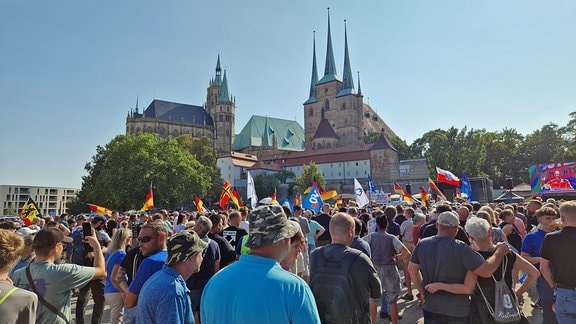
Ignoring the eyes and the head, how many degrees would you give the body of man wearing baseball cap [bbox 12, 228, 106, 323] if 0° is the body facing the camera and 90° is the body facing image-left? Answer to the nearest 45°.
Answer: approximately 225°

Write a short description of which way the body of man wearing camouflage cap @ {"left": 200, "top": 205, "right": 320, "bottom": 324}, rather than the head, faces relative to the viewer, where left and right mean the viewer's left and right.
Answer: facing away from the viewer and to the right of the viewer

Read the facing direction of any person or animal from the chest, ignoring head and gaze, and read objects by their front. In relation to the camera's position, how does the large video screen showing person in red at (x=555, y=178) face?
facing the viewer

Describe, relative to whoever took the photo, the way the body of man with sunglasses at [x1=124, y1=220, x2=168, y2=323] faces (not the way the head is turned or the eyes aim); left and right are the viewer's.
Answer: facing the viewer and to the left of the viewer

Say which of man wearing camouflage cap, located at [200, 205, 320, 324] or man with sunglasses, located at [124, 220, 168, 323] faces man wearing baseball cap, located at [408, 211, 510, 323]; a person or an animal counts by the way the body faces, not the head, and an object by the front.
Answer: the man wearing camouflage cap

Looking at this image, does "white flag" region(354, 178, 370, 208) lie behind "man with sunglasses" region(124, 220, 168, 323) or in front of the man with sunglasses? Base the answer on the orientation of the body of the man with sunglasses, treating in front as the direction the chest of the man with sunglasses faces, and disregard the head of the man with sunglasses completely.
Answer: behind

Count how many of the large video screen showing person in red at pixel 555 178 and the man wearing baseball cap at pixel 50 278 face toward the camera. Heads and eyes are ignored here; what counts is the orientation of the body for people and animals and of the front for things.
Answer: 1

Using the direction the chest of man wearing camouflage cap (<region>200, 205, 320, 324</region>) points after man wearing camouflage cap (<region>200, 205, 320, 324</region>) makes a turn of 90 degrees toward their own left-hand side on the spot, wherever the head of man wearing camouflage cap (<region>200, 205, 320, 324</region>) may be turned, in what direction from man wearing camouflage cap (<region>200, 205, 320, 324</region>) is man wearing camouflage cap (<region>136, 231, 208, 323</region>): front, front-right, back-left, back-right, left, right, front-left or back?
front

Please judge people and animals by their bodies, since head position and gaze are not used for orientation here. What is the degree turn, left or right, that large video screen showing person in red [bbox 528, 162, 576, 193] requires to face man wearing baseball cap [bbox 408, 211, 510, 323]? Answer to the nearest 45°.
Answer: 0° — it already faces them

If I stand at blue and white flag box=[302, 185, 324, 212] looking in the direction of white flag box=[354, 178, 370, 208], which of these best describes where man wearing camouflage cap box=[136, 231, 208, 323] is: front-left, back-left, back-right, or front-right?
back-right

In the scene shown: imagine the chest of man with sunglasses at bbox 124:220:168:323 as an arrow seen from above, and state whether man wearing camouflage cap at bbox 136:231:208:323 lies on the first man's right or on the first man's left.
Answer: on the first man's left

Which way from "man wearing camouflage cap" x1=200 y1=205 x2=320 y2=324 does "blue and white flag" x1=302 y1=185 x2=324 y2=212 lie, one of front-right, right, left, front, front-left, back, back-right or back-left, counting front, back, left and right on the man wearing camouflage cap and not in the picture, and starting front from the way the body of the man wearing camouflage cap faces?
front-left
